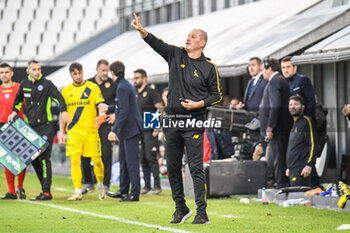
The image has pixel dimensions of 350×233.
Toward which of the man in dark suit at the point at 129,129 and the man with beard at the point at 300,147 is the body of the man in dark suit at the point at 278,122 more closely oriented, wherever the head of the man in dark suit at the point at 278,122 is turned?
the man in dark suit

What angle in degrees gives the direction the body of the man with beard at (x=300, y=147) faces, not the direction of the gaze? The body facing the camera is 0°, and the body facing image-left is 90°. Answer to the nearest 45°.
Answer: approximately 45°

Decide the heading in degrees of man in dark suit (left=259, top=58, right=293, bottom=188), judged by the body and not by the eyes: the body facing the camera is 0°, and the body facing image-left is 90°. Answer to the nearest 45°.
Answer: approximately 90°

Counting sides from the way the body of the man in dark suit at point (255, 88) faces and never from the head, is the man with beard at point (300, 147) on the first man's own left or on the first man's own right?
on the first man's own left

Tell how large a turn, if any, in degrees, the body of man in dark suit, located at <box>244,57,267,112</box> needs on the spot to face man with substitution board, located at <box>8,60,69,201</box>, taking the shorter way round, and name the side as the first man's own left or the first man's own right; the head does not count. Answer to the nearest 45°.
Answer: approximately 45° to the first man's own right
